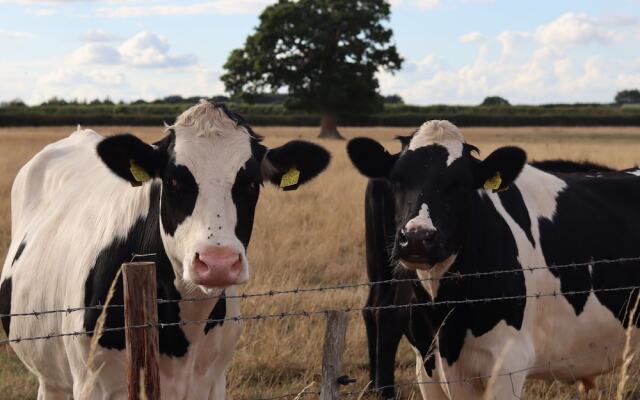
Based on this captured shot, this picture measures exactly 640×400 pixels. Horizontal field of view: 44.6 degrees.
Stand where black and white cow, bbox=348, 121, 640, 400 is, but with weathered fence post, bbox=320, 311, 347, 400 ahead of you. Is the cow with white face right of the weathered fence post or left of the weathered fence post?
right

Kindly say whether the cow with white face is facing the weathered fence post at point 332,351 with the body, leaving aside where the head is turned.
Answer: yes

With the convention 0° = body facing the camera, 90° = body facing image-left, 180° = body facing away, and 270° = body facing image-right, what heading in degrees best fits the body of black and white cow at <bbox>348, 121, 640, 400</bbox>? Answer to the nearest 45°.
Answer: approximately 45°

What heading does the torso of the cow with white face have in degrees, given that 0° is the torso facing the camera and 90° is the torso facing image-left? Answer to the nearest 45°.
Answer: approximately 315°

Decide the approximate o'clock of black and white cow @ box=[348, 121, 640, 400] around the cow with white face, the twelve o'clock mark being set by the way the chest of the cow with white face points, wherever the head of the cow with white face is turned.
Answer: The black and white cow is roughly at 10 o'clock from the cow with white face.

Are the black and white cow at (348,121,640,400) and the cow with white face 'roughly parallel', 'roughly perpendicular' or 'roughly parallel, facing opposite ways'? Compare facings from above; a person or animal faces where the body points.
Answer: roughly perpendicular
